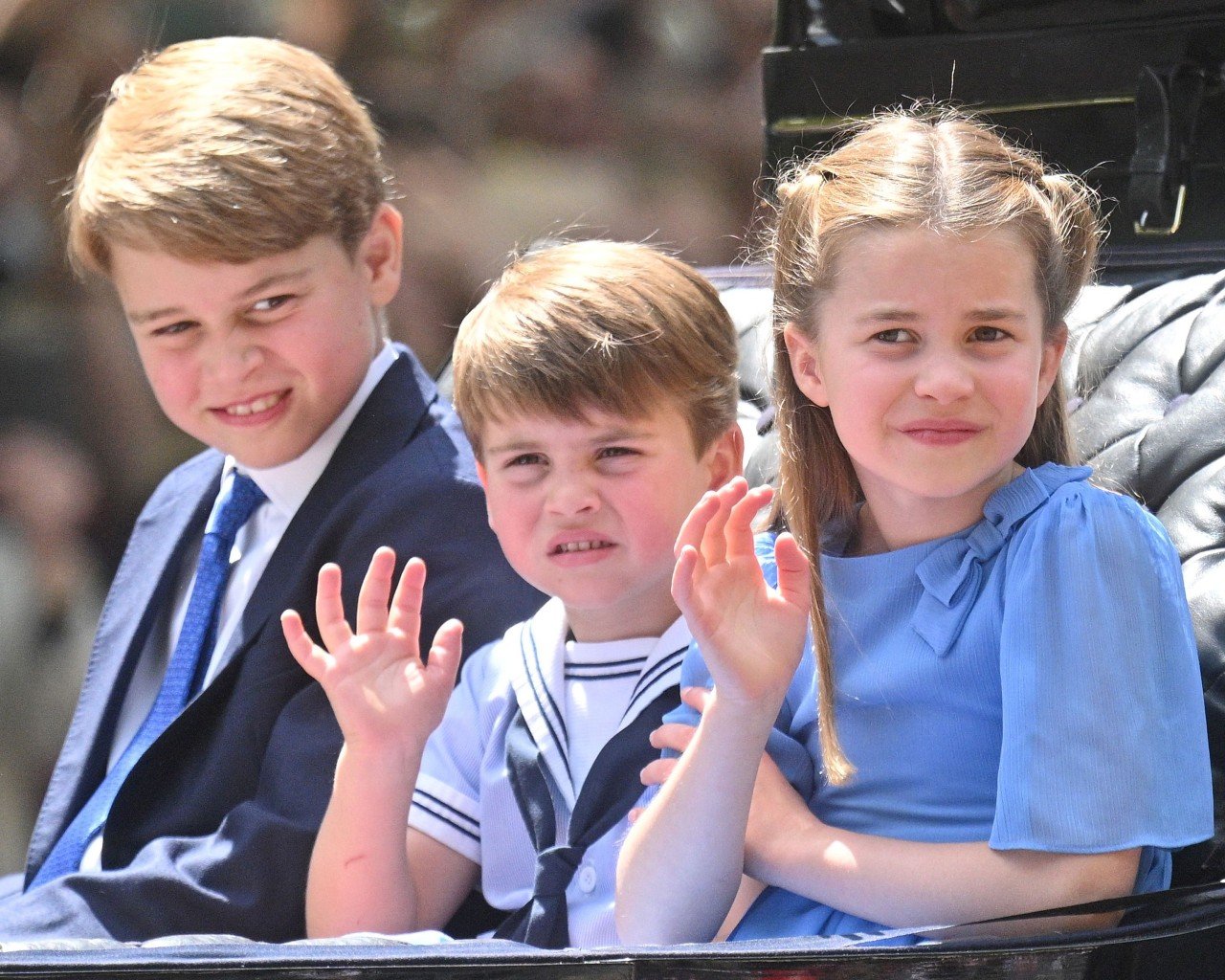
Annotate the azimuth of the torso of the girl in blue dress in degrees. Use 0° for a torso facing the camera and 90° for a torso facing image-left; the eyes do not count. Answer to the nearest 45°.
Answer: approximately 45°

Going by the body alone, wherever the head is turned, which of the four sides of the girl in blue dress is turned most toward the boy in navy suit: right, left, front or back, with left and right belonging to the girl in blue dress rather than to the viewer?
right

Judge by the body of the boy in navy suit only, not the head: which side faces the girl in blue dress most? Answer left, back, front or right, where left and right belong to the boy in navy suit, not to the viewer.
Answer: left
